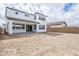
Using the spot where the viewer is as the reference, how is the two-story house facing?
facing the viewer and to the right of the viewer
